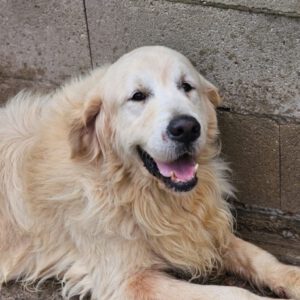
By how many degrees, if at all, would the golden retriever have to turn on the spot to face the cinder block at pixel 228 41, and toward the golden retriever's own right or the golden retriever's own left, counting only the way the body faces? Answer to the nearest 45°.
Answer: approximately 90° to the golden retriever's own left

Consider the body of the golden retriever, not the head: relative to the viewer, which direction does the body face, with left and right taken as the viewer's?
facing the viewer and to the right of the viewer

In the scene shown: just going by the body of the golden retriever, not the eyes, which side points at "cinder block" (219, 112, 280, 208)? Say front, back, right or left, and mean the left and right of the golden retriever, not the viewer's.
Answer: left

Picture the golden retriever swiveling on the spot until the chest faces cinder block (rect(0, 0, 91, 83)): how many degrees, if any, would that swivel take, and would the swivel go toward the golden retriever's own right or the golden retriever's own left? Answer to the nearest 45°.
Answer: approximately 180°
